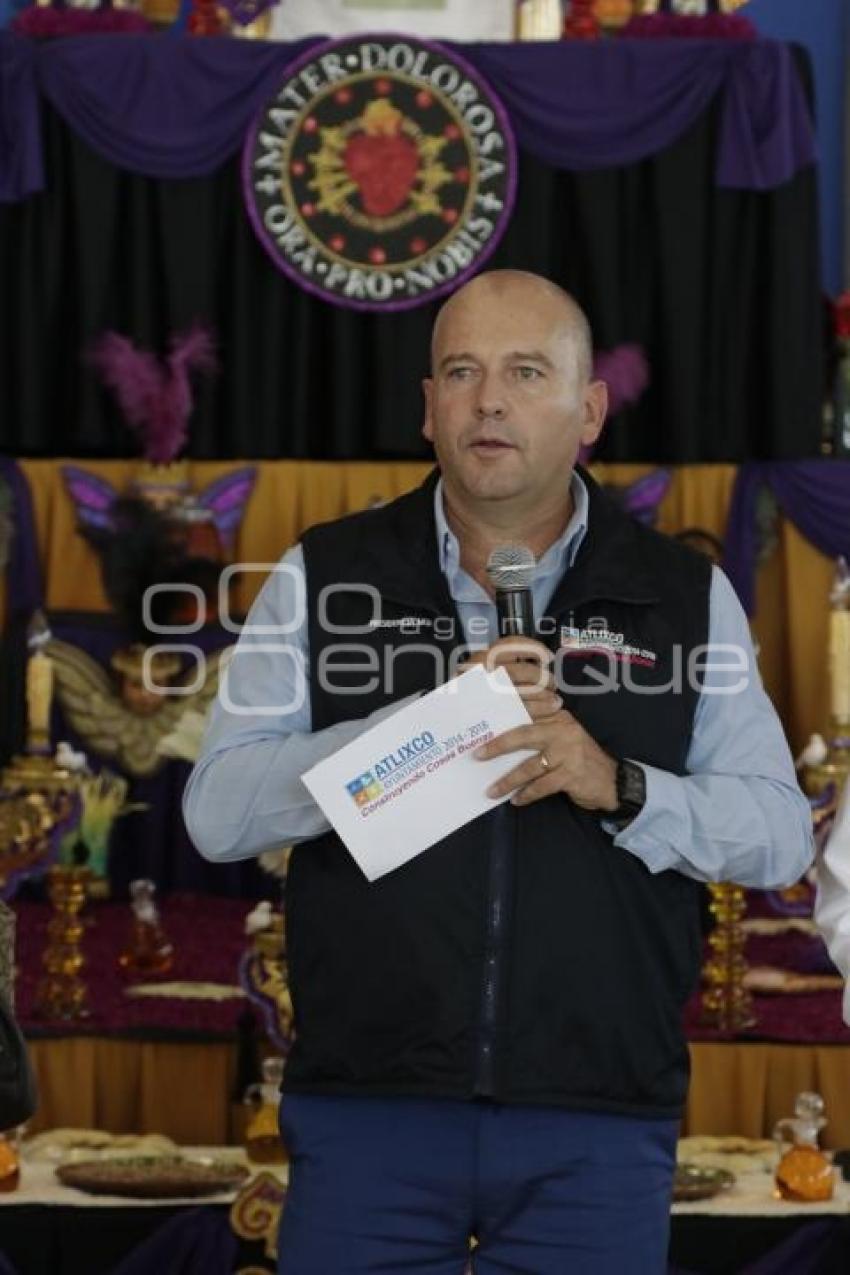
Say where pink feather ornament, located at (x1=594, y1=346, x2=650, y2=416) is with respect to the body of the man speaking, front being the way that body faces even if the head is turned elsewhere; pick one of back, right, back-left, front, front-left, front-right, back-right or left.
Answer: back

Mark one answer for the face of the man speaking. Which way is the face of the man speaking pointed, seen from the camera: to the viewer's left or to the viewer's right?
to the viewer's left

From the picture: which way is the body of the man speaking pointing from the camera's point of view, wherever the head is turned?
toward the camera

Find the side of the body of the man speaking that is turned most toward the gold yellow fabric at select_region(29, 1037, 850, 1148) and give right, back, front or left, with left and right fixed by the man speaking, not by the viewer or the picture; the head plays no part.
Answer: back

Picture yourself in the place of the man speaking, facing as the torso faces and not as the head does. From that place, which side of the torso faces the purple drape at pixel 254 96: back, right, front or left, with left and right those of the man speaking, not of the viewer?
back

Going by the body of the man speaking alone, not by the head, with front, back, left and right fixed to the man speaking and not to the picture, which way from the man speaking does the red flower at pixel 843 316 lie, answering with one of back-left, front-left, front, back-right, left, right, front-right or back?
back

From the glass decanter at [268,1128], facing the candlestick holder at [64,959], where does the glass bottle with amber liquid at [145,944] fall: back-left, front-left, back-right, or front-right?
front-right

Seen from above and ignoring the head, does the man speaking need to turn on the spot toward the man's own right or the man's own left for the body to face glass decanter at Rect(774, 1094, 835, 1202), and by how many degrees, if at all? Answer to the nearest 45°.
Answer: approximately 180°

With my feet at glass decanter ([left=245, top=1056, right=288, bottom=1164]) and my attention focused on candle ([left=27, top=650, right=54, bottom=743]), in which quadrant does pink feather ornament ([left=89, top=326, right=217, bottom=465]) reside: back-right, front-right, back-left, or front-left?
front-right
